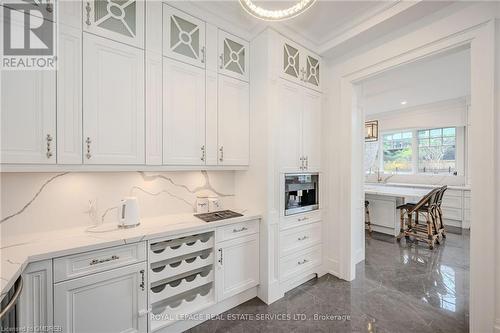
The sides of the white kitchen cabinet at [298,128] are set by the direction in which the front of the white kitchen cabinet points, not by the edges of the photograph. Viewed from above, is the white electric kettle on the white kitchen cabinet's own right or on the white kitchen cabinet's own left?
on the white kitchen cabinet's own right

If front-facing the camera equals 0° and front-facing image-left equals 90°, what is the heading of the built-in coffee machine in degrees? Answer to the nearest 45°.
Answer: approximately 315°

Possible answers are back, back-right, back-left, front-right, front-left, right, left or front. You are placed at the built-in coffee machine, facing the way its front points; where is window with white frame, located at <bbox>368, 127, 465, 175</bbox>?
left

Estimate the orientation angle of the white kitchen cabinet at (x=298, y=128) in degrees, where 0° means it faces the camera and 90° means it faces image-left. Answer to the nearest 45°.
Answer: approximately 315°

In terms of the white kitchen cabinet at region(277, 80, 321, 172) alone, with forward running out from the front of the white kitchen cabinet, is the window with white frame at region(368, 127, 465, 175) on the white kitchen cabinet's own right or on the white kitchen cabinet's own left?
on the white kitchen cabinet's own left

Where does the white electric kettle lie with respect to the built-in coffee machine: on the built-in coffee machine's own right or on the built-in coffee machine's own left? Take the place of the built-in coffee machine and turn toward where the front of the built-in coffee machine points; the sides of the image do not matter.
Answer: on the built-in coffee machine's own right

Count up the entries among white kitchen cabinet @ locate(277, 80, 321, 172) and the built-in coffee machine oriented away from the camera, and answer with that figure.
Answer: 0
